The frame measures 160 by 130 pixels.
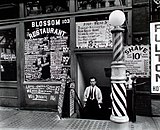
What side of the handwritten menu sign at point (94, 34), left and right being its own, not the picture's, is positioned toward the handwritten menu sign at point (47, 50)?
right

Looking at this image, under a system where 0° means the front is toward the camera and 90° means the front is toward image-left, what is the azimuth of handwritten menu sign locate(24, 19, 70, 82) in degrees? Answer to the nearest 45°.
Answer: approximately 0°

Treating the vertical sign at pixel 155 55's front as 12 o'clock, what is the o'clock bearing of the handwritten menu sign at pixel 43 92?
The handwritten menu sign is roughly at 3 o'clock from the vertical sign.

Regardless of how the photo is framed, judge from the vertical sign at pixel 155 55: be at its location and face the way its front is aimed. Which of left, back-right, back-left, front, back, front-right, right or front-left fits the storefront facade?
right

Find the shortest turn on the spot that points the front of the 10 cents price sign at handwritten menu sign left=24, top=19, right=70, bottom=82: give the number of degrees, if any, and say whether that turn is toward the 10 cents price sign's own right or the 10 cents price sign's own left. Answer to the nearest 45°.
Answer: approximately 90° to the 10 cents price sign's own right

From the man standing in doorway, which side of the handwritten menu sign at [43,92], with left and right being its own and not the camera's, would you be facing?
left
